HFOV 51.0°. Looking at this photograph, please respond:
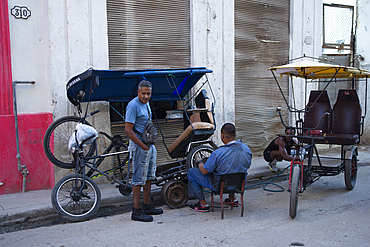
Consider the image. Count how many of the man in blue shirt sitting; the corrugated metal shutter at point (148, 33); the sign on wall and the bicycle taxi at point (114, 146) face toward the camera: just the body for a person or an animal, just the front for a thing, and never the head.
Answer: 2

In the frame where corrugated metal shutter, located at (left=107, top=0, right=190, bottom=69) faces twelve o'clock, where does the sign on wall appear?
The sign on wall is roughly at 2 o'clock from the corrugated metal shutter.

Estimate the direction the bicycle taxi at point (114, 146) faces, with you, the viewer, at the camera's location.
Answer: facing to the left of the viewer

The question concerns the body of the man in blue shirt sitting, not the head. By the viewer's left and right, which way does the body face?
facing away from the viewer and to the left of the viewer

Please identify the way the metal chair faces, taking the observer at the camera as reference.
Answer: facing away from the viewer and to the left of the viewer

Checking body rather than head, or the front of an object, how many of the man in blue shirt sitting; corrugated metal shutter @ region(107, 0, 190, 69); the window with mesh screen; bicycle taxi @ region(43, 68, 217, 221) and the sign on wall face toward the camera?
3

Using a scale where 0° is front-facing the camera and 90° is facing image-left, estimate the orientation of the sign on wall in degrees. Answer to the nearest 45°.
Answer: approximately 0°

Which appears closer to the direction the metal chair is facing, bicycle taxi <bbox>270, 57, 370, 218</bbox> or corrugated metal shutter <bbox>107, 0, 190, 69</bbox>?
the corrugated metal shutter

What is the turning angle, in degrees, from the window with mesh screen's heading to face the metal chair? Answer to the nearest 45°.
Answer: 0° — it already faces it
